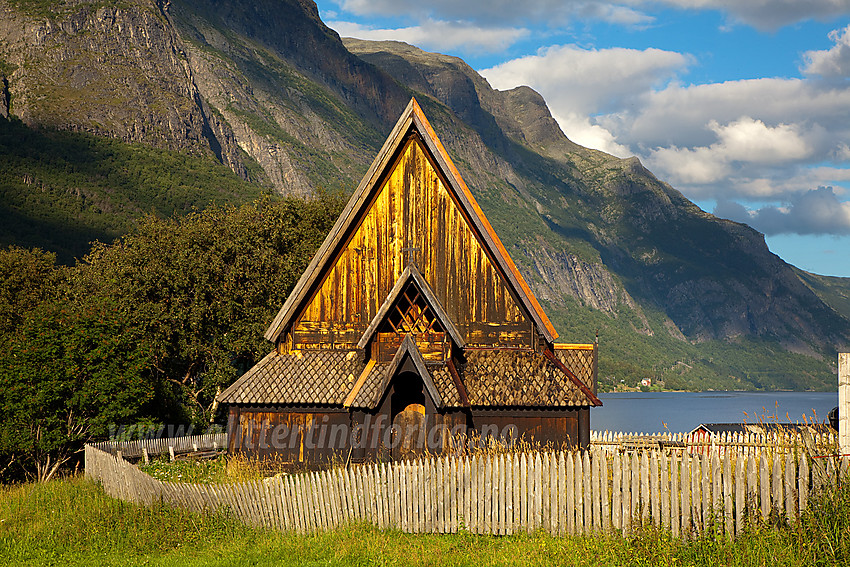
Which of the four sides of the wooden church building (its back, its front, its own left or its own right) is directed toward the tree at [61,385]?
right

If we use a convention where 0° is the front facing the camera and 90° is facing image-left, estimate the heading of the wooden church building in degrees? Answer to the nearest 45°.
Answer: approximately 0°

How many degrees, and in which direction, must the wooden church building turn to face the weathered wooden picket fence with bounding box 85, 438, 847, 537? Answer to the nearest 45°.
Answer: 0° — it already faces it

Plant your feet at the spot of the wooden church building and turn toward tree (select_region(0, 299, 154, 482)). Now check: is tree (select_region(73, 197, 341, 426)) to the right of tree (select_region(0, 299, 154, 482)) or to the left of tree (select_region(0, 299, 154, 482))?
right

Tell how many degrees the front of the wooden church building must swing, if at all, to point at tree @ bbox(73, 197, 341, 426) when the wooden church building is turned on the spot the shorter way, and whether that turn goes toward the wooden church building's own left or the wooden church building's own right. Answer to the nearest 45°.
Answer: approximately 135° to the wooden church building's own right

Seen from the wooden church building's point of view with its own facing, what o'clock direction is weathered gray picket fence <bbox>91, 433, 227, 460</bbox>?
The weathered gray picket fence is roughly at 4 o'clock from the wooden church building.

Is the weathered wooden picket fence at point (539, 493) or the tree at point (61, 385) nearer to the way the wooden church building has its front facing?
the weathered wooden picket fence
